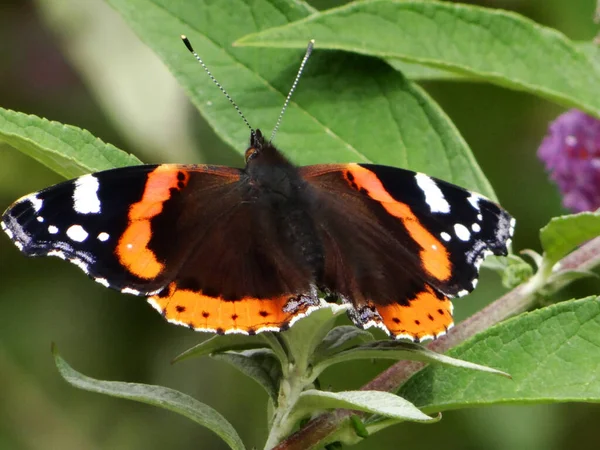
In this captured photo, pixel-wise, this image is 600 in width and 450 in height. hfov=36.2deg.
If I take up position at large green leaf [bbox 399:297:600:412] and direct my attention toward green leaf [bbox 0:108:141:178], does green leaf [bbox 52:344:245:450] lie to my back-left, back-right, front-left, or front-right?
front-left

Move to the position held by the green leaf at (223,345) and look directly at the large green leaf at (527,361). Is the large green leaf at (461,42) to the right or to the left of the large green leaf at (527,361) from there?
left

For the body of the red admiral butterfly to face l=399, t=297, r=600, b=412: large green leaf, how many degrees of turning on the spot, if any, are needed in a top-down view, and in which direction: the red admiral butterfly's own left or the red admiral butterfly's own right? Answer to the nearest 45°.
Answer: approximately 135° to the red admiral butterfly's own right

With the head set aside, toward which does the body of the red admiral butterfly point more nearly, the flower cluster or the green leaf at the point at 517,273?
the flower cluster

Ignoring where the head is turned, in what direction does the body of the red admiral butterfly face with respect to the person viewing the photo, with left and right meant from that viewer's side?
facing away from the viewer

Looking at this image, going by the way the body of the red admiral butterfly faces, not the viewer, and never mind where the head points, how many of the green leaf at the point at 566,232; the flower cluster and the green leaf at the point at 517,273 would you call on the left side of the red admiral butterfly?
0

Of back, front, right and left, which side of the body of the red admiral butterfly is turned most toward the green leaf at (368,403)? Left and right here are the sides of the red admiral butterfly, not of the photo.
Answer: back
